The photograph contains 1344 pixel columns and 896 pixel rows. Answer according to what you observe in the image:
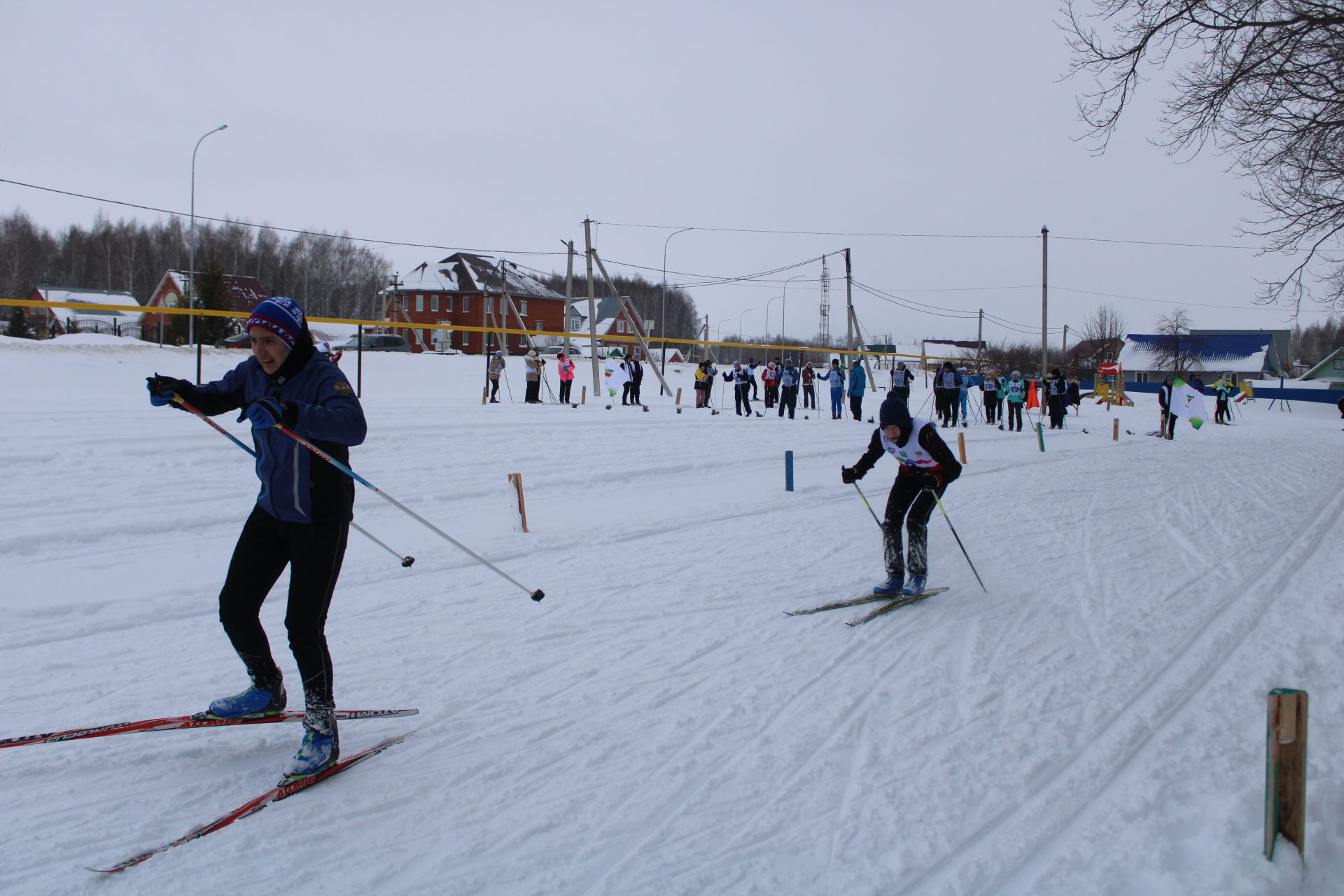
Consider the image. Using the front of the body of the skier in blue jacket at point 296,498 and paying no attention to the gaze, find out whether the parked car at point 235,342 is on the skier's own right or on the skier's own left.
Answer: on the skier's own right

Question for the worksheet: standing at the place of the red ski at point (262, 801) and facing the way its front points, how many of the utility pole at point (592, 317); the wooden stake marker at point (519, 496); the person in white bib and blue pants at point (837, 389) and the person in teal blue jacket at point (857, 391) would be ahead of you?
0

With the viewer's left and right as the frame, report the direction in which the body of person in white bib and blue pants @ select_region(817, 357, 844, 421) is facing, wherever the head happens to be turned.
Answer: facing the viewer and to the left of the viewer

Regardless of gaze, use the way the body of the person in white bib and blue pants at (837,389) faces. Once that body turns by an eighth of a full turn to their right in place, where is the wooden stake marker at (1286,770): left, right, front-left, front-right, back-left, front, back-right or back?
left

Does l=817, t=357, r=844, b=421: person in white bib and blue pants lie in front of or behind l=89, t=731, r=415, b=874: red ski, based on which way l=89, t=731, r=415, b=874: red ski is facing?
behind

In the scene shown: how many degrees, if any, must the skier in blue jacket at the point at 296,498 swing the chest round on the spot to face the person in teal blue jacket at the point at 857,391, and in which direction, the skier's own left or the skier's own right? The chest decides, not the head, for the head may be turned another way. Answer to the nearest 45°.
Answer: approximately 180°

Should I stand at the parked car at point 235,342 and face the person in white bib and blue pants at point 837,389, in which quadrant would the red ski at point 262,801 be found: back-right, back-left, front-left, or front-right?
front-right

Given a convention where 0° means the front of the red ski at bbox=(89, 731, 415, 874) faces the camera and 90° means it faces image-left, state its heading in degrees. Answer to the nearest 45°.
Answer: approximately 45°

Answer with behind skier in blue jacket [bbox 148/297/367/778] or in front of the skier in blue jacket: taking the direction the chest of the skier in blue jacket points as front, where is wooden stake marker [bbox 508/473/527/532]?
behind

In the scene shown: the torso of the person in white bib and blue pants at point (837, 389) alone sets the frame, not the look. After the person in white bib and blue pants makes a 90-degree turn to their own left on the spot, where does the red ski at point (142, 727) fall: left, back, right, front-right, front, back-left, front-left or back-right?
front-right

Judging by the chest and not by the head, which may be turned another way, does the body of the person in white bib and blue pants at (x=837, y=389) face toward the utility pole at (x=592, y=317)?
no
